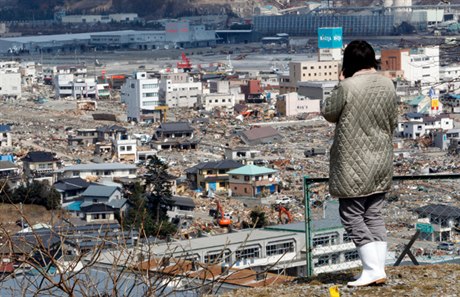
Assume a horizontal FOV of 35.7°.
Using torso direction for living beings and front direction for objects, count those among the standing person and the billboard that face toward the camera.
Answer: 1

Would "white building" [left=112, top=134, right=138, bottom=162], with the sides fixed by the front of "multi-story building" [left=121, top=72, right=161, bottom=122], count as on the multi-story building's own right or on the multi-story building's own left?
on the multi-story building's own right

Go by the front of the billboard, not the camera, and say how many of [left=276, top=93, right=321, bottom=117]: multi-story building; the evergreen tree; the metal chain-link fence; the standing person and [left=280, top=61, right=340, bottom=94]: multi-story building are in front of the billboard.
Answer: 5

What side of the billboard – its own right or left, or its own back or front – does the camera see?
front

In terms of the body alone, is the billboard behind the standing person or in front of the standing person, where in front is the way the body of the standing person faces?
in front

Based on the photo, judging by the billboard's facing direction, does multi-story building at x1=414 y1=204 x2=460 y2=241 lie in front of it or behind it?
in front

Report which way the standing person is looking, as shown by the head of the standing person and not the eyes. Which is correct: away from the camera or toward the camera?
away from the camera

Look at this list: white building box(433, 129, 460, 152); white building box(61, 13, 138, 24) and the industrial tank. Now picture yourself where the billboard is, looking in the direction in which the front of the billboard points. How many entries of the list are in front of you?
1

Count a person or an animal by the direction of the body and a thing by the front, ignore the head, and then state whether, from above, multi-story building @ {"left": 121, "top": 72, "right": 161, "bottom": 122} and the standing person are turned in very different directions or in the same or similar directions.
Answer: very different directions

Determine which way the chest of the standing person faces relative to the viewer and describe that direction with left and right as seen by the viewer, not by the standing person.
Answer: facing away from the viewer and to the left of the viewer

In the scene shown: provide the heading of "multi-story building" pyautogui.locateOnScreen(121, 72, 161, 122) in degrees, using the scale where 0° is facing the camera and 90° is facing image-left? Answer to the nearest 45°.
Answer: approximately 315°

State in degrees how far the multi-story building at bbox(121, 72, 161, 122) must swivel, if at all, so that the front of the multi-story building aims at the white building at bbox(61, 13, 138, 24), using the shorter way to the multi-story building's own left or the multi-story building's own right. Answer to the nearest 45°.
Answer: approximately 135° to the multi-story building's own left

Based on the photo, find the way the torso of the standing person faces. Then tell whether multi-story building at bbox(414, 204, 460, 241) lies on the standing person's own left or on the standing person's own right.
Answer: on the standing person's own right

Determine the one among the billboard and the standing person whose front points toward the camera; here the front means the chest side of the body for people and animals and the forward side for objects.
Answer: the billboard

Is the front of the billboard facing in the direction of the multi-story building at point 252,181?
yes

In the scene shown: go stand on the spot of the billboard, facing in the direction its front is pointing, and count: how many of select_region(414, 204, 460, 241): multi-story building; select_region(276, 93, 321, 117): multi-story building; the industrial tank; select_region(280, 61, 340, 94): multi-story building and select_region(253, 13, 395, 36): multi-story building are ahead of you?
3
